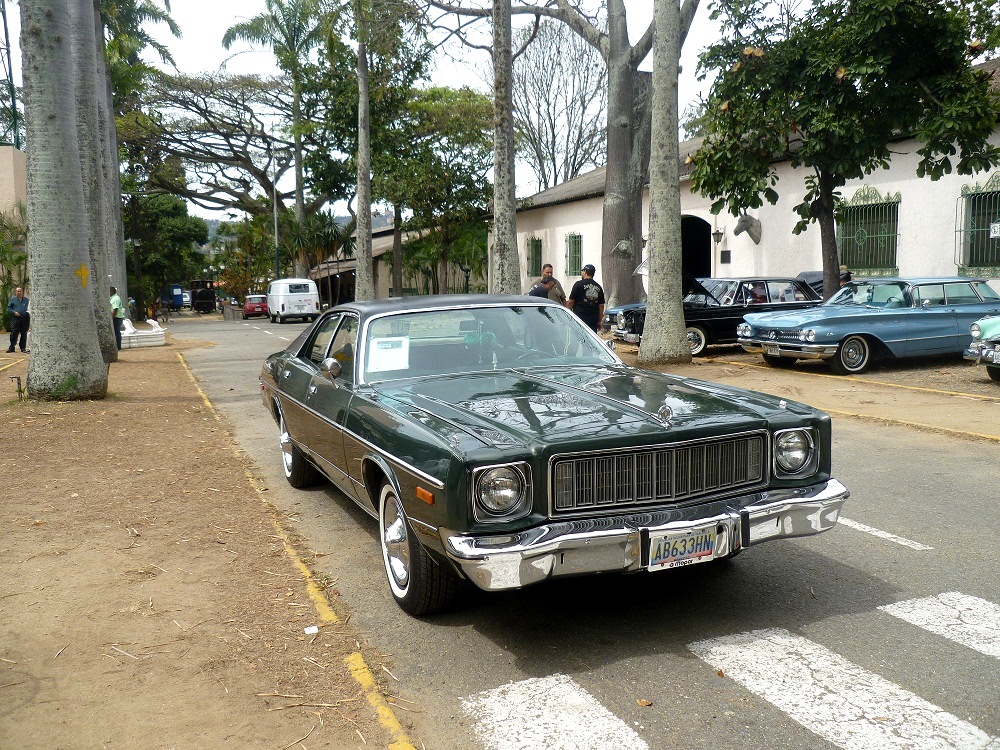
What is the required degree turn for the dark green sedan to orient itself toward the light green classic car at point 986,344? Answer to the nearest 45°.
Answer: approximately 90° to its left

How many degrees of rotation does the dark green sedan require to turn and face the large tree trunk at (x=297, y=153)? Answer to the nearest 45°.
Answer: approximately 135° to its left

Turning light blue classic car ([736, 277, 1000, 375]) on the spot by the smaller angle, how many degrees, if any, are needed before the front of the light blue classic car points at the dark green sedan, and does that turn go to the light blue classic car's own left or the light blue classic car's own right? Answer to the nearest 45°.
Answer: approximately 45° to the light blue classic car's own left

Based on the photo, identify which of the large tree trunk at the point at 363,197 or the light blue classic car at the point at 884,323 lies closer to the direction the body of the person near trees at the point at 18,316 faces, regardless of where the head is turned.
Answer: the light blue classic car

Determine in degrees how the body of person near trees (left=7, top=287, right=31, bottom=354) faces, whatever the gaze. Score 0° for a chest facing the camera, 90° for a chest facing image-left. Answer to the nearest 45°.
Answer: approximately 0°

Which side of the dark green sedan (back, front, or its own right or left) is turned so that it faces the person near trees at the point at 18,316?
back

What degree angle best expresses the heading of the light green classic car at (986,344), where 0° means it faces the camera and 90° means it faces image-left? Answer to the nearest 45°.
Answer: approximately 45°

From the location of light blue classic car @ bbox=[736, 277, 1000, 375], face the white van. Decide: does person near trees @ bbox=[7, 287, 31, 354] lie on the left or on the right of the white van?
left
